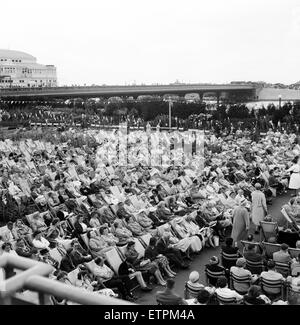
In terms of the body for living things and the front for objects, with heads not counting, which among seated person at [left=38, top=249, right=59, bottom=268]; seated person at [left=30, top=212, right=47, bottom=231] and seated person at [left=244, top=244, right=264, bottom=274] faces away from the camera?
seated person at [left=244, top=244, right=264, bottom=274]

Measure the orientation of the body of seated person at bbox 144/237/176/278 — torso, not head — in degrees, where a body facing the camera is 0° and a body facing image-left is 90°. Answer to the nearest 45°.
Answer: approximately 315°

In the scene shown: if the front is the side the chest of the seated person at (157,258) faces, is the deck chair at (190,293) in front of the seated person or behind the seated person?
in front

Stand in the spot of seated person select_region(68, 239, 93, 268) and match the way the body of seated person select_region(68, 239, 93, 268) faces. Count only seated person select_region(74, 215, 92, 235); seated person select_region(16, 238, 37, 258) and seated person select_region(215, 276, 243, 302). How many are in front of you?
1

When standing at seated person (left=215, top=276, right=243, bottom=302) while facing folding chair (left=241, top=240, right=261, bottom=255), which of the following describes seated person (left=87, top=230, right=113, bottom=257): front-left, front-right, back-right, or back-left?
front-left

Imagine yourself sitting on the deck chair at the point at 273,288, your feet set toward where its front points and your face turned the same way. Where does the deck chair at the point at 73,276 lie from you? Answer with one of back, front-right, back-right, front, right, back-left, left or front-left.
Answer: left

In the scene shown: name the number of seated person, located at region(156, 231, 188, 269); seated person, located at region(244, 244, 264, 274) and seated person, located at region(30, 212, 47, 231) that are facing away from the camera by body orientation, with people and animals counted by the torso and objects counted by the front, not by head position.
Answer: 1

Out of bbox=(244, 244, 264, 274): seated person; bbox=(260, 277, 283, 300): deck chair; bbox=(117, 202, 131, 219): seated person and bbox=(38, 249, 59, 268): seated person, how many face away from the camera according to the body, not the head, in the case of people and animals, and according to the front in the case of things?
2

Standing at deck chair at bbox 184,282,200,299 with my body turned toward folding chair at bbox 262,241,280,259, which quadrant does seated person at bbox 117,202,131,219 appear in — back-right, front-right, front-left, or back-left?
front-left
